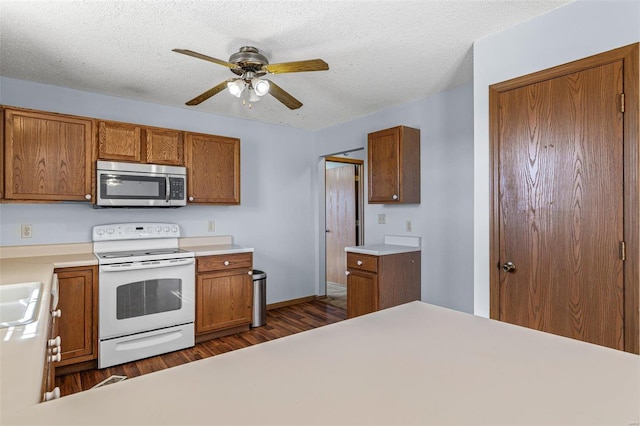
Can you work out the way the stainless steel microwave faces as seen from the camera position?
facing the viewer

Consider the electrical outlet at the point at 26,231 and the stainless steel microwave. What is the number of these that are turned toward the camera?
2

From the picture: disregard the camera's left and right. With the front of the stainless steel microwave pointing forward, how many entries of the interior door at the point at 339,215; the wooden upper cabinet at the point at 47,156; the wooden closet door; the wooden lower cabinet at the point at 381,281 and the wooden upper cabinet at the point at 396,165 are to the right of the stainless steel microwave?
1

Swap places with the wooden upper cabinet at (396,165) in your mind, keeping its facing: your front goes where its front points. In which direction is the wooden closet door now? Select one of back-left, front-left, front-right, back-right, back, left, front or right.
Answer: left

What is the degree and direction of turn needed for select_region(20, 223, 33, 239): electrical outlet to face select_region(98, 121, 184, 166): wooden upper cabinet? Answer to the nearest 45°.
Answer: approximately 45° to its left

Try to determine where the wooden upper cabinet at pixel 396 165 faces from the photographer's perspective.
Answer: facing the viewer and to the left of the viewer

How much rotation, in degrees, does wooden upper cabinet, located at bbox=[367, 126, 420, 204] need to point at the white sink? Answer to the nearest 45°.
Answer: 0° — it already faces it

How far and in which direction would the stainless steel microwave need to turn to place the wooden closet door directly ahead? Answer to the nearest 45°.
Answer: approximately 45° to its left

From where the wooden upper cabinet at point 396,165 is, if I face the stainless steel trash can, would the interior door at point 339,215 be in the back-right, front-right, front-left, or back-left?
front-right

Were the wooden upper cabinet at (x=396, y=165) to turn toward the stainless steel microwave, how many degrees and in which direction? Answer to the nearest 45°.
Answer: approximately 45° to its right

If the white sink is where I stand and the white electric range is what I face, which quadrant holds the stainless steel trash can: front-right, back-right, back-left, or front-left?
front-right

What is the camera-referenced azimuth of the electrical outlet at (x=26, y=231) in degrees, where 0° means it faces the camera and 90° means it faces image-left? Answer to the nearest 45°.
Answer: approximately 0°
